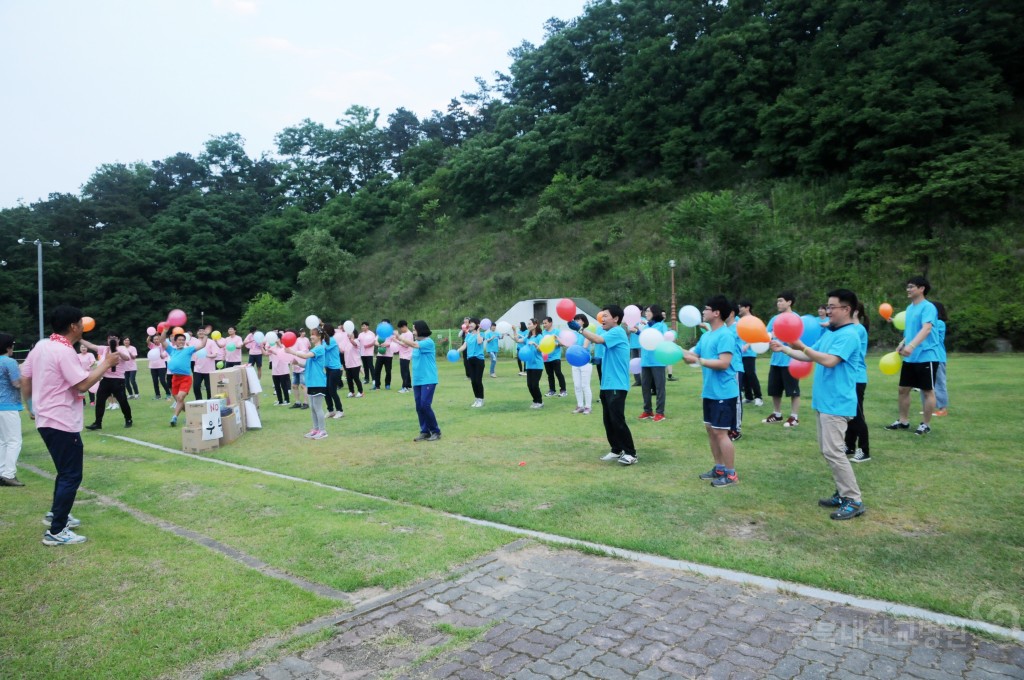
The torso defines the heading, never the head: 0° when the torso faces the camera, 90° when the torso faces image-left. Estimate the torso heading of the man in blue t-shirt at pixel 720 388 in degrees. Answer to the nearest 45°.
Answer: approximately 90°

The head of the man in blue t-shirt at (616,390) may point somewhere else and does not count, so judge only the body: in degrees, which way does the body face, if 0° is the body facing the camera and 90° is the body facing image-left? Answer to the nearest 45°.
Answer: approximately 90°

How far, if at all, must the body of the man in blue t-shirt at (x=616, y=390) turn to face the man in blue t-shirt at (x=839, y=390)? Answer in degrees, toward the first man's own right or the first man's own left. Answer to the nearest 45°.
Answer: approximately 135° to the first man's own left

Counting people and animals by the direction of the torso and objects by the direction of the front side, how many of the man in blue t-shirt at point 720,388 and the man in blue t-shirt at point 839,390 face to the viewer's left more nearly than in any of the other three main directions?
2

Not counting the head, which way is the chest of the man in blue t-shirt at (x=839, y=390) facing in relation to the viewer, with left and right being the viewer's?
facing to the left of the viewer

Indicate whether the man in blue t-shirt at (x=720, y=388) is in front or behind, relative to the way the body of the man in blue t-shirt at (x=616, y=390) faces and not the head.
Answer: behind

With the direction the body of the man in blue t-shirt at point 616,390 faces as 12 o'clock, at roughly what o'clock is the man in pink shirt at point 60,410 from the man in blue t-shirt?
The man in pink shirt is roughly at 11 o'clock from the man in blue t-shirt.

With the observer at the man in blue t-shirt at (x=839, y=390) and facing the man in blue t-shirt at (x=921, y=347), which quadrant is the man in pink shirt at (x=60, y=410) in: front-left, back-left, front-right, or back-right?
back-left

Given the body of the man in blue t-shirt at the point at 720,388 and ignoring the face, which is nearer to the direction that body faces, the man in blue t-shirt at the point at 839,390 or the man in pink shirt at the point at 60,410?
the man in pink shirt
